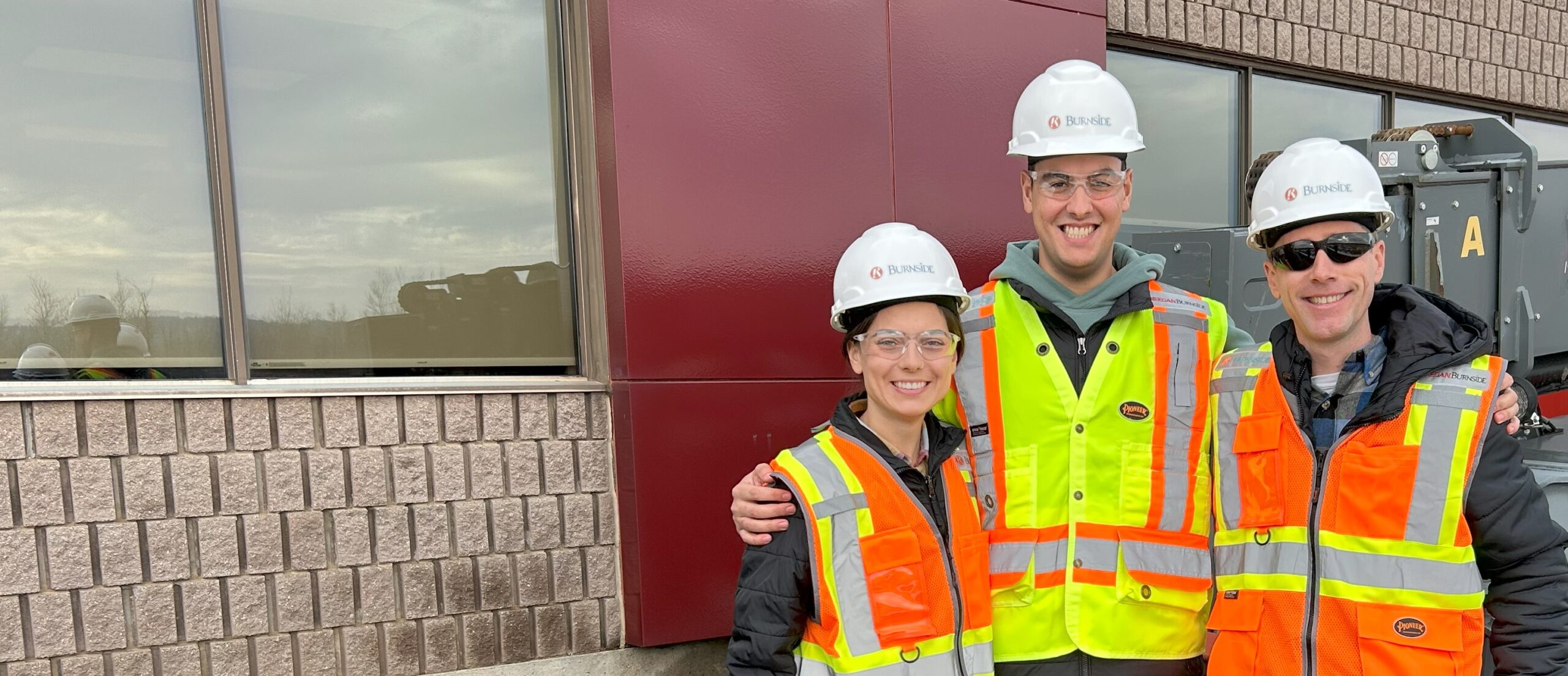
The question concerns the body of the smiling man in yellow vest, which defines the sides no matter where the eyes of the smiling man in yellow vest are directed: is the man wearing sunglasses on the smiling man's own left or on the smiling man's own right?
on the smiling man's own left

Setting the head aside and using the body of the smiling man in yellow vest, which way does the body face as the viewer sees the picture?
toward the camera

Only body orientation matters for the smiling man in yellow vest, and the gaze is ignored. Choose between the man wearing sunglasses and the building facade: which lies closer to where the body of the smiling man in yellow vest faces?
the man wearing sunglasses
